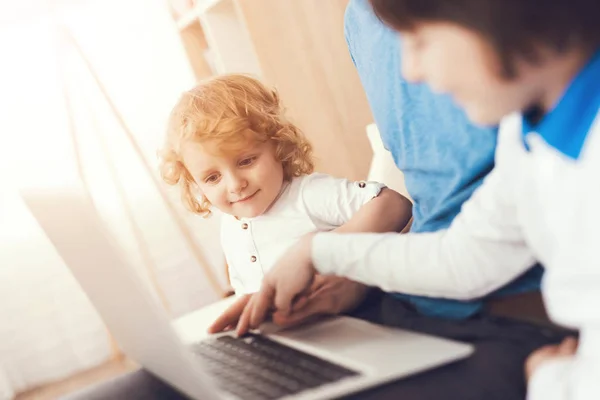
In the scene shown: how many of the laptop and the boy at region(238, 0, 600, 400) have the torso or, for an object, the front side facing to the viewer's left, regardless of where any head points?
1

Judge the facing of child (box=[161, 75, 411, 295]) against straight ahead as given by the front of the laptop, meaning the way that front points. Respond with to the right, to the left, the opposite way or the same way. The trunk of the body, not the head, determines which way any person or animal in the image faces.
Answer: the opposite way

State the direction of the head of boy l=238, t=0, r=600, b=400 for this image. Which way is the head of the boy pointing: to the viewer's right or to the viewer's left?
to the viewer's left

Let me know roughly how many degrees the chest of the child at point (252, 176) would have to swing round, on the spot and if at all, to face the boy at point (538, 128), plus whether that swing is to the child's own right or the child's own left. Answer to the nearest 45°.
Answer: approximately 45° to the child's own left

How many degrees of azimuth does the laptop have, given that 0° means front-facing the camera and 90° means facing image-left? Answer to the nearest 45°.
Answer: approximately 225°

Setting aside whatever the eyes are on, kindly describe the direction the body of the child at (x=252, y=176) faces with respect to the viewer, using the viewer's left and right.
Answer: facing the viewer and to the left of the viewer

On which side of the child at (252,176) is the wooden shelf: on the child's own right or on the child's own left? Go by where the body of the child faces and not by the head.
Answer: on the child's own right

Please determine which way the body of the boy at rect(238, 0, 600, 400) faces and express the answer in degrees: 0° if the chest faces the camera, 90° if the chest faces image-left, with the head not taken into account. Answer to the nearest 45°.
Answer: approximately 90°

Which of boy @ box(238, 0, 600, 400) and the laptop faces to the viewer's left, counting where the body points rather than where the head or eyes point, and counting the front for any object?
the boy
